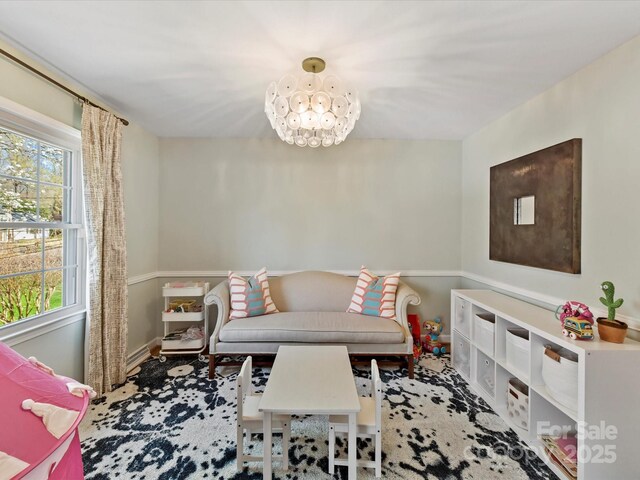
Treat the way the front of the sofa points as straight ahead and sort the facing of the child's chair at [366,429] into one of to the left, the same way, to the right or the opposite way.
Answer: to the right

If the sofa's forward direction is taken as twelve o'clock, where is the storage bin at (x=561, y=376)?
The storage bin is roughly at 10 o'clock from the sofa.

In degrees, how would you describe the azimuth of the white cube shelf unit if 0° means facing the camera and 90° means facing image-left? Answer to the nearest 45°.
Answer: approximately 45°

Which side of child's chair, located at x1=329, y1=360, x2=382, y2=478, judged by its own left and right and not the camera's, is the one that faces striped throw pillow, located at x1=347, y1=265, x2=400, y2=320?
right

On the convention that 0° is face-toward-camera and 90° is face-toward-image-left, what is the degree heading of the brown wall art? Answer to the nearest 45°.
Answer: approximately 45°

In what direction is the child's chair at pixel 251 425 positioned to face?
to the viewer's right

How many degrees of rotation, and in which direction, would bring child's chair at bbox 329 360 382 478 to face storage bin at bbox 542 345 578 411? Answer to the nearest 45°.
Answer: approximately 180°

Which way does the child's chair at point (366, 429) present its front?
to the viewer's left

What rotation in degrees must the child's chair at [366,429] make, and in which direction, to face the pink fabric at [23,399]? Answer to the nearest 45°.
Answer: approximately 45° to its left

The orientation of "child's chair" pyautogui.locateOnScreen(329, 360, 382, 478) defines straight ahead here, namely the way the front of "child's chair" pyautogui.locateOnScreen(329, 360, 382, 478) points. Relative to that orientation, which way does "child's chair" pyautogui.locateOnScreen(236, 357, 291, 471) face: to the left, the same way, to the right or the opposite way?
the opposite way

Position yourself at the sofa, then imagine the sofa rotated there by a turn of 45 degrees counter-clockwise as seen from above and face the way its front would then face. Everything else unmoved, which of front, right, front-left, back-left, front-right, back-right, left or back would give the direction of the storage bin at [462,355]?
front-left

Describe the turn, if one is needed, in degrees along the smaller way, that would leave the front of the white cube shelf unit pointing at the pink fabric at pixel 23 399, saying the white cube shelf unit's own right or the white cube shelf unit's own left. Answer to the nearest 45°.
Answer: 0° — it already faces it
